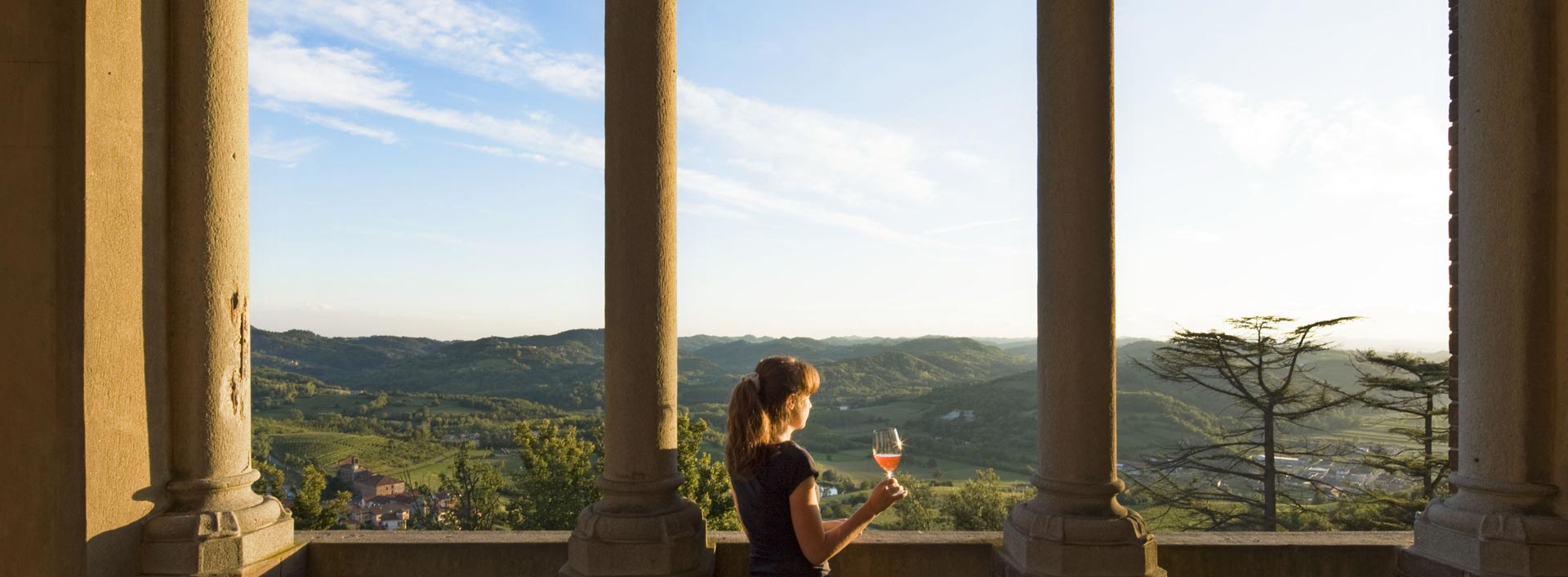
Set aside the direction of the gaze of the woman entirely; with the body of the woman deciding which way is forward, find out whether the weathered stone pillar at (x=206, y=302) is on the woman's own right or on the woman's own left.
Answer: on the woman's own left

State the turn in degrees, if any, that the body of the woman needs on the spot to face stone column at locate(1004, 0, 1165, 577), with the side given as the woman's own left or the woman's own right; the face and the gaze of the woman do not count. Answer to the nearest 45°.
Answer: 0° — they already face it

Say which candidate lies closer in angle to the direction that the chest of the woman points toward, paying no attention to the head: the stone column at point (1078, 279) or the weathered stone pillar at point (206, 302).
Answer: the stone column

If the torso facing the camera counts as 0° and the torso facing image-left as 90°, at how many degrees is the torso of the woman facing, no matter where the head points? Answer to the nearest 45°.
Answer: approximately 225°

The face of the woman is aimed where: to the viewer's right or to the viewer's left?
to the viewer's right

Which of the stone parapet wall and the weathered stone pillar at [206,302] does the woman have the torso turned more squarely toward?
the stone parapet wall
